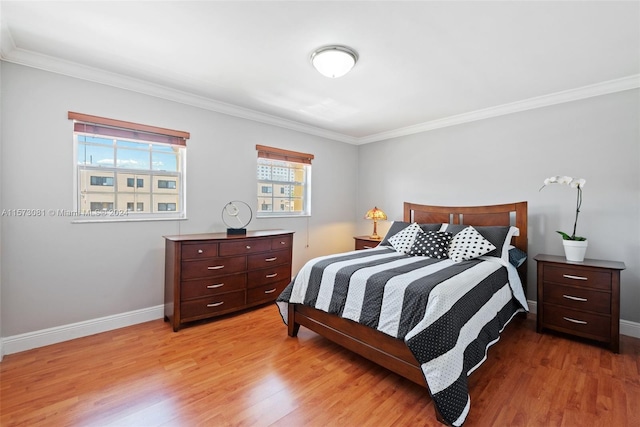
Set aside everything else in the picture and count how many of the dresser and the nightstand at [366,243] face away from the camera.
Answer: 0

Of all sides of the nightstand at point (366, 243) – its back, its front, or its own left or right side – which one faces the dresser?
front

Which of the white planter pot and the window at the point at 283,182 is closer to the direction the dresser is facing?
the white planter pot

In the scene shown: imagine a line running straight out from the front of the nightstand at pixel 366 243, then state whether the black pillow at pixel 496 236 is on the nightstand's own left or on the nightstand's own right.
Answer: on the nightstand's own left

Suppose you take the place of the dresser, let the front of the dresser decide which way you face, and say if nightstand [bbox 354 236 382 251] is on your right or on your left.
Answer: on your left

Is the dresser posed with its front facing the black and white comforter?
yes

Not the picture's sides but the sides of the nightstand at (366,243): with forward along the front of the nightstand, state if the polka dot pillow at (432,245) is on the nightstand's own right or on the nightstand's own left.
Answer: on the nightstand's own left

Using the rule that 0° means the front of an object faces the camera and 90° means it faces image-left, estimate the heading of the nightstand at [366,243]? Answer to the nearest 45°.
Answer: approximately 45°

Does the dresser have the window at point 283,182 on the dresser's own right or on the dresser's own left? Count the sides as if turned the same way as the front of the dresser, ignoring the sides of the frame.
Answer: on the dresser's own left

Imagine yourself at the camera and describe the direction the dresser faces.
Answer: facing the viewer and to the right of the viewer
